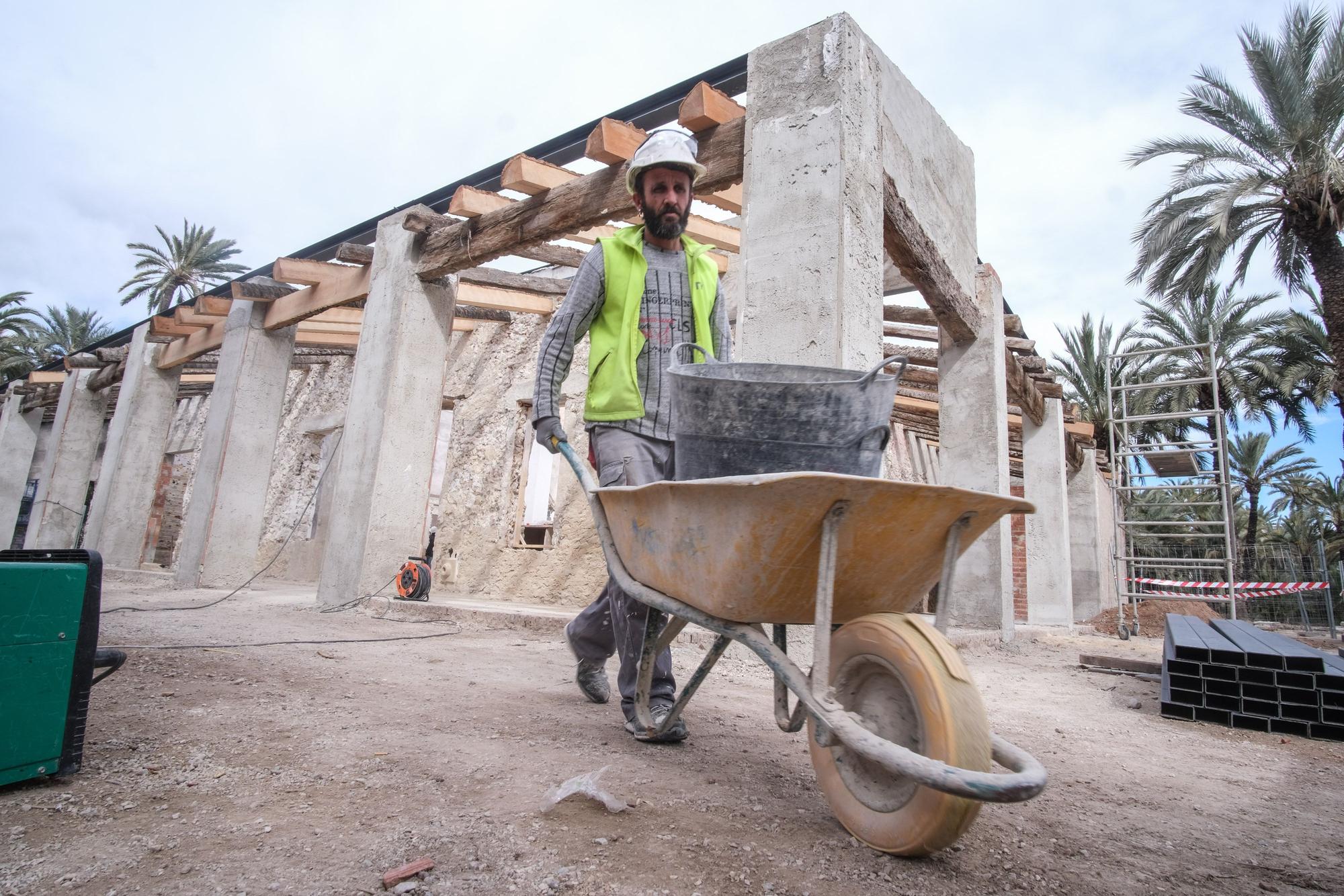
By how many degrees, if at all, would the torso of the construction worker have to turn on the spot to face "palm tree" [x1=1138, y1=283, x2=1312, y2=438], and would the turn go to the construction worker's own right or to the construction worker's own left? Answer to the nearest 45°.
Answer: approximately 90° to the construction worker's own left

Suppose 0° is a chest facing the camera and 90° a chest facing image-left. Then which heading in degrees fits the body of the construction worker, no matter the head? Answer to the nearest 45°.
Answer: approximately 315°

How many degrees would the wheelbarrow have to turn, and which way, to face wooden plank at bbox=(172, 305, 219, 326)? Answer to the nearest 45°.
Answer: approximately 180°

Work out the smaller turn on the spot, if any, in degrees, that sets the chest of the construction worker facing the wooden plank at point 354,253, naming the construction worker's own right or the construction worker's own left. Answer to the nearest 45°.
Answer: approximately 180°

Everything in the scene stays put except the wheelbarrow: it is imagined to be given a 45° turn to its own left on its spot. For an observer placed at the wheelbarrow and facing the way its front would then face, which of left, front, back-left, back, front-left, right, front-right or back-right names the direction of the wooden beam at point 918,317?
left

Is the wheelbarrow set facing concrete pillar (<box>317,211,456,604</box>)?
no

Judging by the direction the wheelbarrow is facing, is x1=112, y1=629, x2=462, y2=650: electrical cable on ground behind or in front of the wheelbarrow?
behind

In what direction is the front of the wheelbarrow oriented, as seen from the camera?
facing the viewer and to the right of the viewer

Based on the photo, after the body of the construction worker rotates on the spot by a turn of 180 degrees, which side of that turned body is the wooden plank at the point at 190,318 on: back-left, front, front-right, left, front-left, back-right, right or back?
front

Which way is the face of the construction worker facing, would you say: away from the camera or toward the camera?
toward the camera

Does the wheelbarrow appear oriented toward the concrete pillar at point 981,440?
no

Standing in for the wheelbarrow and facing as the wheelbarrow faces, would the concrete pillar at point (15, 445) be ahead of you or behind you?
behind

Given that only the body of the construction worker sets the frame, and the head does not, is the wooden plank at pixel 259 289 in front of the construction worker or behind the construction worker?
behind

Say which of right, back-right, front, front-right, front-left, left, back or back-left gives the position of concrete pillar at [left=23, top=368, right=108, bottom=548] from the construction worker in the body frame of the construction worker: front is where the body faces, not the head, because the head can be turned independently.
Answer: back

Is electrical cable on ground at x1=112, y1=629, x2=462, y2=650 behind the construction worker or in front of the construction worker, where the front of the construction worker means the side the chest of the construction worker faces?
behind

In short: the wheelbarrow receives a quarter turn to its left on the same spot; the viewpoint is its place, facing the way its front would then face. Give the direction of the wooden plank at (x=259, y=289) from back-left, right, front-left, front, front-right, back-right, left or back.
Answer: left
